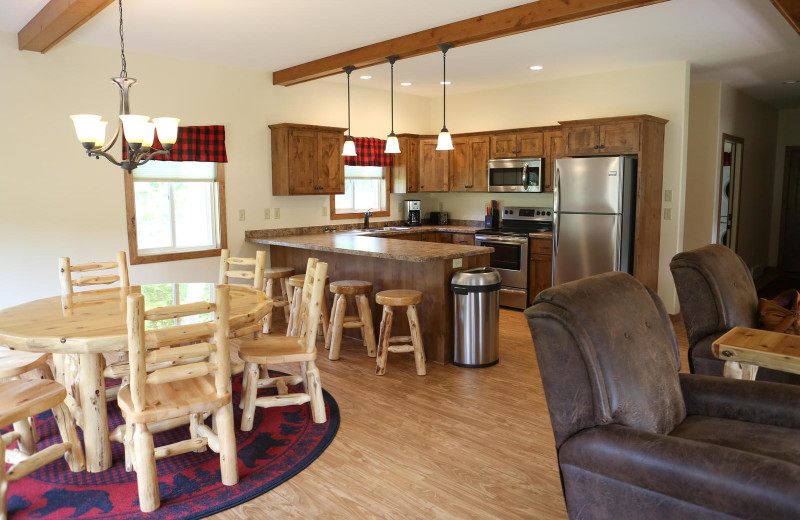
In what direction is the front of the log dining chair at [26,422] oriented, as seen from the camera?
facing away from the viewer and to the right of the viewer

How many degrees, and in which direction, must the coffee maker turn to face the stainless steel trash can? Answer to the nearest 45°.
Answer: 0° — it already faces it

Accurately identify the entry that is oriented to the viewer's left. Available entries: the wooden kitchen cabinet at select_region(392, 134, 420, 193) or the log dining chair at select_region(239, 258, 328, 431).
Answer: the log dining chair

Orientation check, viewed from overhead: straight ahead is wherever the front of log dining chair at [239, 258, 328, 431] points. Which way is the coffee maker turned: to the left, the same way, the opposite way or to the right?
to the left

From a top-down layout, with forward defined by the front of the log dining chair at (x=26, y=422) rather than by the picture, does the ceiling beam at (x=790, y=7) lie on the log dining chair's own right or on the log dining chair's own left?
on the log dining chair's own right

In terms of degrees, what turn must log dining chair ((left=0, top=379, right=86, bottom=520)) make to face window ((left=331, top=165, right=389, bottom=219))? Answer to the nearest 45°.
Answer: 0° — it already faces it

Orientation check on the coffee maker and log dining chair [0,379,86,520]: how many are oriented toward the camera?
1

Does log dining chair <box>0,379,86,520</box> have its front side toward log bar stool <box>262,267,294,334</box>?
yes

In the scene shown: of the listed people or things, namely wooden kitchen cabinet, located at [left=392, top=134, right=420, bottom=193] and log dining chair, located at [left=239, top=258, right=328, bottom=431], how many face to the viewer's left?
1

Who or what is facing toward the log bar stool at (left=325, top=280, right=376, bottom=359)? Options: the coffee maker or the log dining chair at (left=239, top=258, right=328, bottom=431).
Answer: the coffee maker

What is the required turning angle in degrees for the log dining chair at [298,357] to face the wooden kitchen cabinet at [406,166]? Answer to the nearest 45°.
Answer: approximately 90° to its right

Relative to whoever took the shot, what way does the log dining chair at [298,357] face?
facing to the left of the viewer
